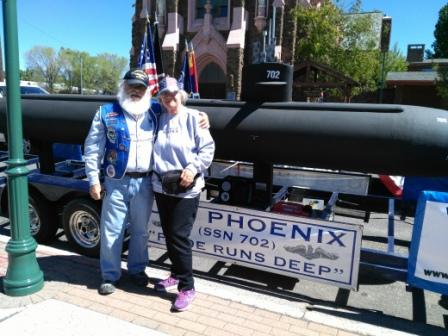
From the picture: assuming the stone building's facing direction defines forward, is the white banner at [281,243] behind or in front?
in front

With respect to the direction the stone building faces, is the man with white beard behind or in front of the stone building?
in front

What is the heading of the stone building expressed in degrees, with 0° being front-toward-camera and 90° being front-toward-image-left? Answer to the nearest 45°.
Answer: approximately 0°

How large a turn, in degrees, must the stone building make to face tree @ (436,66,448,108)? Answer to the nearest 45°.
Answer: approximately 45° to its left

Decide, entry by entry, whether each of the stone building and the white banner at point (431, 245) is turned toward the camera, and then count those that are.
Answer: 2

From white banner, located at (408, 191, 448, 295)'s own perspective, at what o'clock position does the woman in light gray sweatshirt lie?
The woman in light gray sweatshirt is roughly at 2 o'clock from the white banner.

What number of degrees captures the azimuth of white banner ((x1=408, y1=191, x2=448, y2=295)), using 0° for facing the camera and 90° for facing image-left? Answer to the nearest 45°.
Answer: approximately 0°

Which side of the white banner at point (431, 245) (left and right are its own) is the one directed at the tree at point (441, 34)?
back

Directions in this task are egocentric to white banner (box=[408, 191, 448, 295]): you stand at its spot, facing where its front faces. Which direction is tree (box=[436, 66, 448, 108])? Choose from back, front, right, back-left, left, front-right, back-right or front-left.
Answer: back

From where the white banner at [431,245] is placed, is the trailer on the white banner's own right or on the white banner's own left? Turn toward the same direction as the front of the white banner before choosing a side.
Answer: on the white banner's own right
